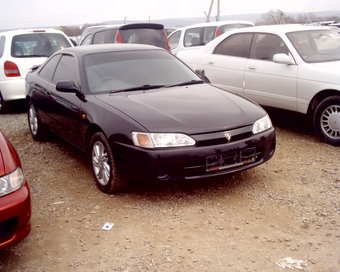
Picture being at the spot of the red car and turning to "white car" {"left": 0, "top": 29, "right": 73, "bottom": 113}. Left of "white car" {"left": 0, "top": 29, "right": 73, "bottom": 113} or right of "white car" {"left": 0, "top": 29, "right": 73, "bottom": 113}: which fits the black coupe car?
right

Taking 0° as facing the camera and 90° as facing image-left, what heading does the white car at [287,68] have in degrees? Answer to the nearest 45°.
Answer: approximately 315°

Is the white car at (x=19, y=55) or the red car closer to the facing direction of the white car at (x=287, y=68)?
the red car

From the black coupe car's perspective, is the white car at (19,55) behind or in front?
behind

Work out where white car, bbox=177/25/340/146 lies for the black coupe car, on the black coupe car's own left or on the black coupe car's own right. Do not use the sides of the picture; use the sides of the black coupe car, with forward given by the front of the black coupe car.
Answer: on the black coupe car's own left

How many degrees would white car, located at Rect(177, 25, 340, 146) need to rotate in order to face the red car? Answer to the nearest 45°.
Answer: approximately 90° to its right

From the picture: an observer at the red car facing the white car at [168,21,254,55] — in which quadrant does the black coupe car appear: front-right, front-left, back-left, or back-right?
front-right

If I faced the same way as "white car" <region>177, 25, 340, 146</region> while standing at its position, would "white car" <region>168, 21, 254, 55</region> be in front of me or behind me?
behind

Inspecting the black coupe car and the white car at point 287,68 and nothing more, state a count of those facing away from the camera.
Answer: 0

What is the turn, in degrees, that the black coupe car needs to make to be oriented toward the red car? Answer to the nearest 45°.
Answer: approximately 90° to its right

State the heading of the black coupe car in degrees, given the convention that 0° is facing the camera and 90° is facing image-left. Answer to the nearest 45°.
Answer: approximately 315°

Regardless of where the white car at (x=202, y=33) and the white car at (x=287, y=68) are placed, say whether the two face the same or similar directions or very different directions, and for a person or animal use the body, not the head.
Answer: very different directions

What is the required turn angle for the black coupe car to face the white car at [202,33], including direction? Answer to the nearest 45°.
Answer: approximately 135° to its left

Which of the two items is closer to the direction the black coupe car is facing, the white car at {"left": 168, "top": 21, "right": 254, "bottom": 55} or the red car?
the red car
